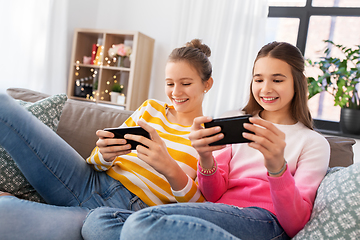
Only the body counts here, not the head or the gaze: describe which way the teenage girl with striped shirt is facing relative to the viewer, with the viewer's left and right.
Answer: facing the viewer and to the left of the viewer

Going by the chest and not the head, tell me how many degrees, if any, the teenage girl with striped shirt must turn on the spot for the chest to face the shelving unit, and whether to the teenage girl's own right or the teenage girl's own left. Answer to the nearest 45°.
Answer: approximately 135° to the teenage girl's own right

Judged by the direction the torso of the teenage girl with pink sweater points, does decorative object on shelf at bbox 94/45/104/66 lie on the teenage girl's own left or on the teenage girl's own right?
on the teenage girl's own right

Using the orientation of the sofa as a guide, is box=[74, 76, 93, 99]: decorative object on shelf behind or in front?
behind

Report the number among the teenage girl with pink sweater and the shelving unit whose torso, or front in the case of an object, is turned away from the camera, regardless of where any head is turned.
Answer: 0

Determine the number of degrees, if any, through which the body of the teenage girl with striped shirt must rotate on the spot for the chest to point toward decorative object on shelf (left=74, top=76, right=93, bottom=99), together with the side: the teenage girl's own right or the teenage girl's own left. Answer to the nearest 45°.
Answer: approximately 135° to the teenage girl's own right

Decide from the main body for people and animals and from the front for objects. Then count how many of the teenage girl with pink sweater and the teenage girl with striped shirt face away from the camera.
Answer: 0

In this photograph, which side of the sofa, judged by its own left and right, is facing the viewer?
front

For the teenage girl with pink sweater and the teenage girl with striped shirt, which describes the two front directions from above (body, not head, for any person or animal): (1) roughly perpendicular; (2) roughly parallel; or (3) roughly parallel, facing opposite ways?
roughly parallel

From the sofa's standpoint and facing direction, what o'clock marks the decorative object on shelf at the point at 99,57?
The decorative object on shelf is roughly at 5 o'clock from the sofa.

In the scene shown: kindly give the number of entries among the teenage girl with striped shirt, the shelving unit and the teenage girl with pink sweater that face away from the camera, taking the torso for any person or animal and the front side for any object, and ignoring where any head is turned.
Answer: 0

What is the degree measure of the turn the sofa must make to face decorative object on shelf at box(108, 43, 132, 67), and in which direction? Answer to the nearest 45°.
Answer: approximately 135° to its right

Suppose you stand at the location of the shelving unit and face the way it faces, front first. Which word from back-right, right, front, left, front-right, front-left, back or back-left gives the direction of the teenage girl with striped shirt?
front-left

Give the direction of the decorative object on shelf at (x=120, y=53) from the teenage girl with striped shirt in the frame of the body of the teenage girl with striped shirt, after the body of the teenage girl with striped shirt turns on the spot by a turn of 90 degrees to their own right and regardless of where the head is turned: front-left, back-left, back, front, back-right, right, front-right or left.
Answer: front-right

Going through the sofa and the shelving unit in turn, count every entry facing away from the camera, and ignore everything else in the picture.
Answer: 0
